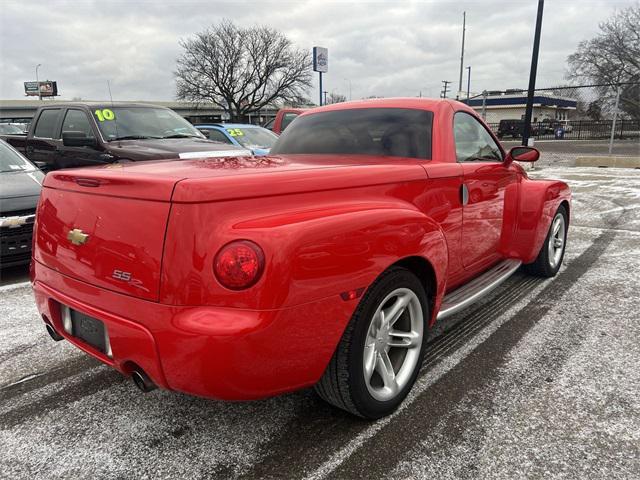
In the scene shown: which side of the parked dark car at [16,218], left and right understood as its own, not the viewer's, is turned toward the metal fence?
left

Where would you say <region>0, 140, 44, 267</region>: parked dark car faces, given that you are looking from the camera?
facing the viewer and to the right of the viewer

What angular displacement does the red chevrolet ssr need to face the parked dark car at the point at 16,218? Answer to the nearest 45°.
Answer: approximately 90° to its left

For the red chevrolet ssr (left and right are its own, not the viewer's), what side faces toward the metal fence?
front

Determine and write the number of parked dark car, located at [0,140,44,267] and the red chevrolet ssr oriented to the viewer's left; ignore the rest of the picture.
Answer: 0

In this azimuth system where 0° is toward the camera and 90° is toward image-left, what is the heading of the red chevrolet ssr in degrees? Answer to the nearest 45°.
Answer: approximately 225°

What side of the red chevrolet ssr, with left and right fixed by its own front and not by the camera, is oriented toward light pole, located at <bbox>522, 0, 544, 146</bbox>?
front
